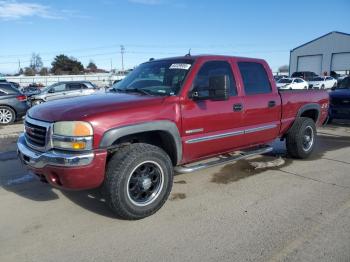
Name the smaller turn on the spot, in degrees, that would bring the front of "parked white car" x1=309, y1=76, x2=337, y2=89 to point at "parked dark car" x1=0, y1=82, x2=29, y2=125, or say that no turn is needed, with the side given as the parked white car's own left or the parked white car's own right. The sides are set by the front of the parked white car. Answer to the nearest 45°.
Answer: approximately 45° to the parked white car's own left

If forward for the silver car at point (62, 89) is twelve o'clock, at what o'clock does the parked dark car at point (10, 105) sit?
The parked dark car is roughly at 11 o'clock from the silver car.

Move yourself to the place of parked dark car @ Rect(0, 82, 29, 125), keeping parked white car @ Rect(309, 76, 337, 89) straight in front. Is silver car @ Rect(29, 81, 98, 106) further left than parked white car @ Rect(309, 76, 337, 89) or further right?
left

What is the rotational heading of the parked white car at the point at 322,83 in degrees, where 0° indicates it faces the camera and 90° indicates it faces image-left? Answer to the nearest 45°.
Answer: approximately 45°

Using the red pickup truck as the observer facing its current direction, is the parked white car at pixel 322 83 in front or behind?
behind

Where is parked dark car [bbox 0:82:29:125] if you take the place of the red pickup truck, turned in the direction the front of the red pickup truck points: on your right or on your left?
on your right

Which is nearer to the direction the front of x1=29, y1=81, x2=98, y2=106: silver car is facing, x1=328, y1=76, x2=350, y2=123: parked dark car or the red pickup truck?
the red pickup truck
